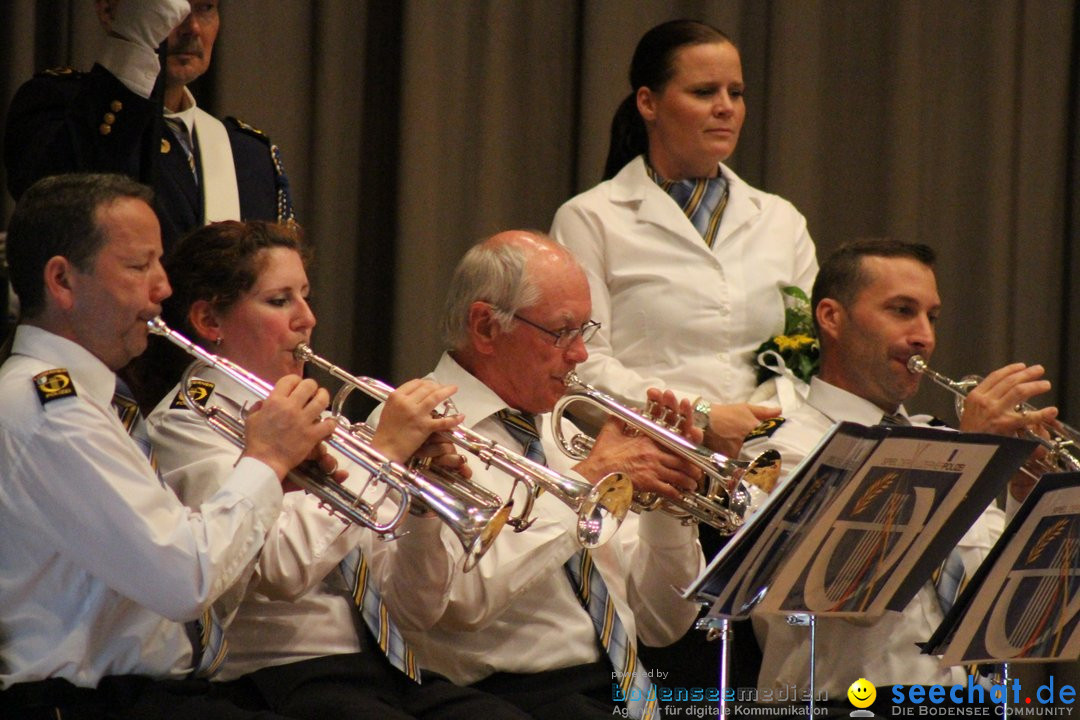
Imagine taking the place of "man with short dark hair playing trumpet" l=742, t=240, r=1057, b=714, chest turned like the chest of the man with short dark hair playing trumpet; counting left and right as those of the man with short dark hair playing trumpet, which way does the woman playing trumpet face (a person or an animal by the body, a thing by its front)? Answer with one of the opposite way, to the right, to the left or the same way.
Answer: the same way

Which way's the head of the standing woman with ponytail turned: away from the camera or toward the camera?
toward the camera

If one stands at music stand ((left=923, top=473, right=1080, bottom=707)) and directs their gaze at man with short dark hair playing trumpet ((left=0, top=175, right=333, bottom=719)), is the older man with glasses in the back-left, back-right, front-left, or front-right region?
front-right

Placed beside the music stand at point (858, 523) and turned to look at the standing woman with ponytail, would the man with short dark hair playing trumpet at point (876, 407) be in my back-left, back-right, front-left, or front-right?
front-right

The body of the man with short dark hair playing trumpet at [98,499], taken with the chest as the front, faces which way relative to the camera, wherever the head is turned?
to the viewer's right

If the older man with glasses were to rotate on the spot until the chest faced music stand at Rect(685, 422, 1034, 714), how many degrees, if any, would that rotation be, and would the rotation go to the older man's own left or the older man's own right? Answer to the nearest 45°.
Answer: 0° — they already face it

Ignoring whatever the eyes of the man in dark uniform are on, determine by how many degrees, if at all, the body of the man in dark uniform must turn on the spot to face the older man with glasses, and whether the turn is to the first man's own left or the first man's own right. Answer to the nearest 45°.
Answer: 0° — they already face them

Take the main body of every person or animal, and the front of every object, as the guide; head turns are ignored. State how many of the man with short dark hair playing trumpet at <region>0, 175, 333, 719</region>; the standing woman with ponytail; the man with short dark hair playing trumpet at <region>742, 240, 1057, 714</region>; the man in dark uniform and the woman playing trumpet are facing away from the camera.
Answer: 0

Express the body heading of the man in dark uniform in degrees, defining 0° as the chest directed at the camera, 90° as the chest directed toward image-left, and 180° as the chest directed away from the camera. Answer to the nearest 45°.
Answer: approximately 315°

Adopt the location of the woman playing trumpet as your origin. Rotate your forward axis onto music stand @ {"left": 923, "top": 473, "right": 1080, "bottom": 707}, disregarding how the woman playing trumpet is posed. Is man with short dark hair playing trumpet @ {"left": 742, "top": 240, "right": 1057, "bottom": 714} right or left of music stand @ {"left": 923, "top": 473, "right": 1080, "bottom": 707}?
left

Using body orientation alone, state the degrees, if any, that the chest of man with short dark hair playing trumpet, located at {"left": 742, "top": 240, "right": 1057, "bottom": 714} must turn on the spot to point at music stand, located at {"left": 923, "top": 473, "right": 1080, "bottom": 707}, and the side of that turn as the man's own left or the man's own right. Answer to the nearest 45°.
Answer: approximately 45° to the man's own right

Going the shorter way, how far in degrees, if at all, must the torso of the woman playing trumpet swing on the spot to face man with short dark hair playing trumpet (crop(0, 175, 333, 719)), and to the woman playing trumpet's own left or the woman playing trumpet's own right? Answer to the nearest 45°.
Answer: approximately 90° to the woman playing trumpet's own right

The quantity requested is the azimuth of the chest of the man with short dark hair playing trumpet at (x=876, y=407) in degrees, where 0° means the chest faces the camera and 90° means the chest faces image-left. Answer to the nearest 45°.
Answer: approximately 315°
